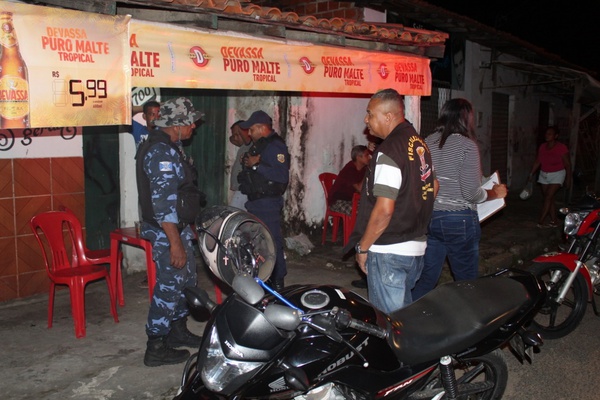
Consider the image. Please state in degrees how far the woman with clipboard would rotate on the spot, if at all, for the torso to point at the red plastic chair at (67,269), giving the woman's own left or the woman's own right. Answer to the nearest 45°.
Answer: approximately 135° to the woman's own left

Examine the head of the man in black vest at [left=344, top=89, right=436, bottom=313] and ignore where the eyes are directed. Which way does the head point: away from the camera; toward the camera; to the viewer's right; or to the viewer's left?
to the viewer's left

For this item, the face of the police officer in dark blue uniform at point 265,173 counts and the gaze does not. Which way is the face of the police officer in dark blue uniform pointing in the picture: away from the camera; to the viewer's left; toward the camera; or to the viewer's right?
to the viewer's left

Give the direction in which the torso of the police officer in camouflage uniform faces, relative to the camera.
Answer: to the viewer's right

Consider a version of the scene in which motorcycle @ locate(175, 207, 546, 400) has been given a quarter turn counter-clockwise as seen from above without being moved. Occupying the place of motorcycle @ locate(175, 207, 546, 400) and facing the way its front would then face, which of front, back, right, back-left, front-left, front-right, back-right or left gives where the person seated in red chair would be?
back-left

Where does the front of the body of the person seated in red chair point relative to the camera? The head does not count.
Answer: to the viewer's right

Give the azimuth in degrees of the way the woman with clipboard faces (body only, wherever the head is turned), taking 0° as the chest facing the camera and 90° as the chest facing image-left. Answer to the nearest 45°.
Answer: approximately 225°

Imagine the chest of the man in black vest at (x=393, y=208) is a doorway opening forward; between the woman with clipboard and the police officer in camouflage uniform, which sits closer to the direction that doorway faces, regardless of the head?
the police officer in camouflage uniform

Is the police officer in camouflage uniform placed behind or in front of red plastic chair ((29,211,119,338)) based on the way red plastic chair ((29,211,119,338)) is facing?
in front

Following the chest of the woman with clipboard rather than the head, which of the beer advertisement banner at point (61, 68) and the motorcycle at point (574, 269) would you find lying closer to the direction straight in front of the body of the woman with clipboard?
the motorcycle
